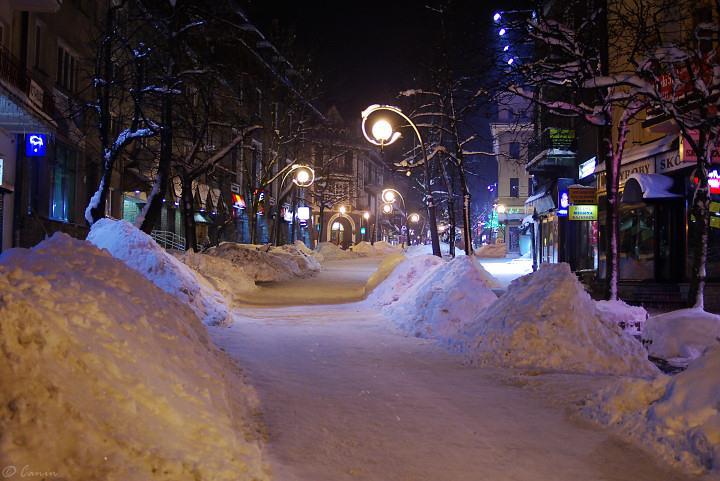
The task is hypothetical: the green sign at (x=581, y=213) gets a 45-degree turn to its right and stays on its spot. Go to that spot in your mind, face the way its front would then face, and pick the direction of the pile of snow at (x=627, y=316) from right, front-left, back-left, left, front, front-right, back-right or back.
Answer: front-left

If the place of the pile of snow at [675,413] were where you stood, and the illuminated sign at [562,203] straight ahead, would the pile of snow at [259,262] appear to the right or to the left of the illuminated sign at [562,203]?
left

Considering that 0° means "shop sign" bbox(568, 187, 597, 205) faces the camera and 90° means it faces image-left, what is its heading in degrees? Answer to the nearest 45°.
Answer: approximately 0°

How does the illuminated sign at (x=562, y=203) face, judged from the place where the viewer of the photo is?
facing the viewer

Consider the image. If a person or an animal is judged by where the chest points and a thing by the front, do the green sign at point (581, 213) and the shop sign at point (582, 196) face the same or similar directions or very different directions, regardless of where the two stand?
same or similar directions

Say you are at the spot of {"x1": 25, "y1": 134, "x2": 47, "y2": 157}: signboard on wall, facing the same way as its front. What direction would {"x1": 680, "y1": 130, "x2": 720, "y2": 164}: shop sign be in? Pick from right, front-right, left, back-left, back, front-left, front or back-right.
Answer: front-left

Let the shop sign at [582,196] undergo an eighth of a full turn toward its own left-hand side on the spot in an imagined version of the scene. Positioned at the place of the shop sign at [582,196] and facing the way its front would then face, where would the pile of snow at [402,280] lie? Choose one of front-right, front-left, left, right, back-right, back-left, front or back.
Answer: right

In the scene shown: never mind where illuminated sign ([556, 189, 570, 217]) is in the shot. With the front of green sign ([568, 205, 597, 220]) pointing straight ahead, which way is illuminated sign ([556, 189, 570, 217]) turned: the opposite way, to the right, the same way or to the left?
the same way

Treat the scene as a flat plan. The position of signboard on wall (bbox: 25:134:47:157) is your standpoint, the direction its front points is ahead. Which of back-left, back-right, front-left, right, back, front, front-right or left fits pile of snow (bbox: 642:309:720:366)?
front-left

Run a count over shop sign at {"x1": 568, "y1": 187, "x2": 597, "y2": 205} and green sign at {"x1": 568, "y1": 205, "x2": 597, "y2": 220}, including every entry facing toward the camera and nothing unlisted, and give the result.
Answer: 2

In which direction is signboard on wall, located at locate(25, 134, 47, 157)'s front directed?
toward the camera
